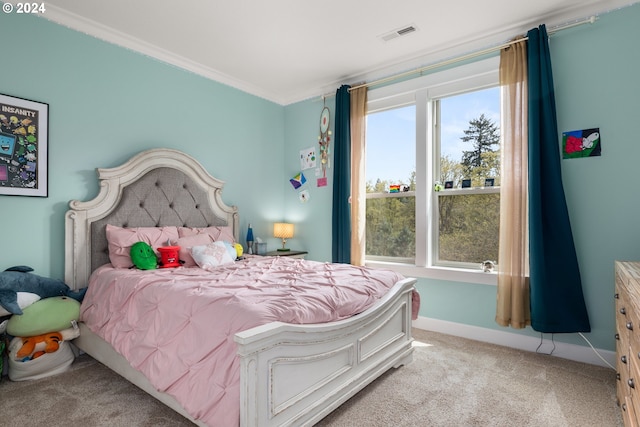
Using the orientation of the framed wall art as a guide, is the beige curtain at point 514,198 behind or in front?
in front

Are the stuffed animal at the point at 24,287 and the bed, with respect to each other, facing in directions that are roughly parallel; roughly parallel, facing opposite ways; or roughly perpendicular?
roughly perpendicular

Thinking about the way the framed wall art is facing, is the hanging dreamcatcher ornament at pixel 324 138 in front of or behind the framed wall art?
in front

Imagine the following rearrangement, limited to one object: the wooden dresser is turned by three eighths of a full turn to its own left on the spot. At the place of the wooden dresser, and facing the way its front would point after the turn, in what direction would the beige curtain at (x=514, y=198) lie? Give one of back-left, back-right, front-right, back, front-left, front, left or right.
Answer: back

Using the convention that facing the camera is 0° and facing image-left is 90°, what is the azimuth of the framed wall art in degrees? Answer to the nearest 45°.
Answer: approximately 315°

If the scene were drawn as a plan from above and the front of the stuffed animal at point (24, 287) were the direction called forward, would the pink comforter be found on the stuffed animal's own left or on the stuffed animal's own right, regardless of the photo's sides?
on the stuffed animal's own left

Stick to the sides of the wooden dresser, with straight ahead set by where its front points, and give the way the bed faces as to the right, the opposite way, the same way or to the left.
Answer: the opposite way

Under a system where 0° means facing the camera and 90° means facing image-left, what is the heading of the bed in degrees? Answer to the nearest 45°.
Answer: approximately 315°

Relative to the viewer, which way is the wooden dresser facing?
to the viewer's left

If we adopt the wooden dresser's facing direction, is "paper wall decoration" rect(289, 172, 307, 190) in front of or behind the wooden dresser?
in front

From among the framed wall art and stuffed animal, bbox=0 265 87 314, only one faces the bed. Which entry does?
the framed wall art

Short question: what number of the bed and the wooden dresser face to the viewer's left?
1

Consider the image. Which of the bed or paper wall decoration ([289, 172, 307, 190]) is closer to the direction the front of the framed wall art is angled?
the bed
